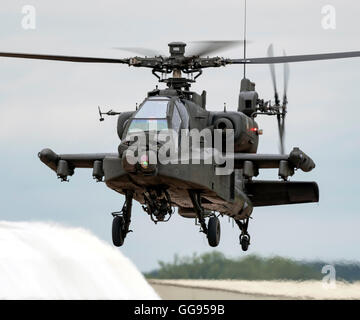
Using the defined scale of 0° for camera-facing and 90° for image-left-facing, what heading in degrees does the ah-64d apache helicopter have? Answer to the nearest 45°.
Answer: approximately 0°
